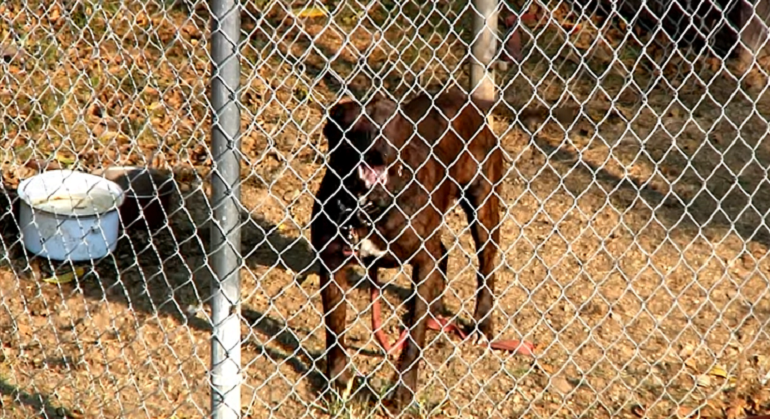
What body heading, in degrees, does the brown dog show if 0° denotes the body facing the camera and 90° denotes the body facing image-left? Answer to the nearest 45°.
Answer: approximately 45°

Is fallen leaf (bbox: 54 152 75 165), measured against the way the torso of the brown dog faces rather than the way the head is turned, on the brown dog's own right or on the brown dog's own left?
on the brown dog's own right

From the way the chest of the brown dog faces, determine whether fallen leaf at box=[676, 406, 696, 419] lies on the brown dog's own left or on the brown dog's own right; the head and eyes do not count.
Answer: on the brown dog's own left

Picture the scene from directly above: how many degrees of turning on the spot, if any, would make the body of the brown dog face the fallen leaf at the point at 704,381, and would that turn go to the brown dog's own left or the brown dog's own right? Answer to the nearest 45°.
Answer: approximately 135° to the brown dog's own left

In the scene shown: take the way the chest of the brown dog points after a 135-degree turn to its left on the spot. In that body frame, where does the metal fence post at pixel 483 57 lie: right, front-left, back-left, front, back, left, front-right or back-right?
left

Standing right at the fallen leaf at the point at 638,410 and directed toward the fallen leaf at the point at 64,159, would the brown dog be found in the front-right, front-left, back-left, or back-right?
front-left
